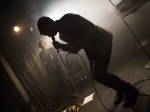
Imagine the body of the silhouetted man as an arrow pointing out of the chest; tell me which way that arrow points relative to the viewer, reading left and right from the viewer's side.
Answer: facing to the left of the viewer

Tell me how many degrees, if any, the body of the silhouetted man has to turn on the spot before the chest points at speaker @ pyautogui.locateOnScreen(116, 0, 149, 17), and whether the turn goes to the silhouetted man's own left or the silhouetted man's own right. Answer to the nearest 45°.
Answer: approximately 135° to the silhouetted man's own right

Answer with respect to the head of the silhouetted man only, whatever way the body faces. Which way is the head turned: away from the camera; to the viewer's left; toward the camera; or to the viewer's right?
to the viewer's left
